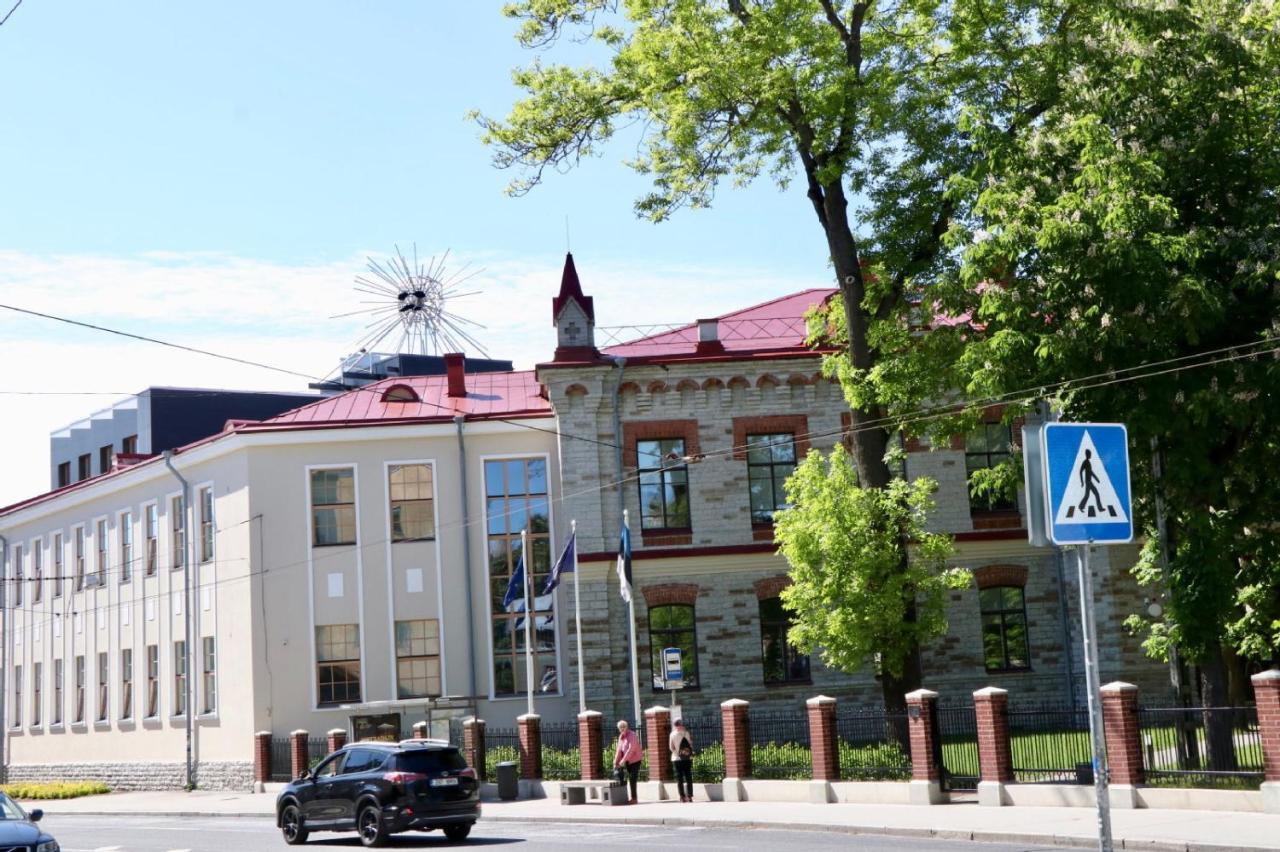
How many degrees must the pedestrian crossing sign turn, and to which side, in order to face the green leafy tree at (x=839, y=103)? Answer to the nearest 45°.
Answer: approximately 180°

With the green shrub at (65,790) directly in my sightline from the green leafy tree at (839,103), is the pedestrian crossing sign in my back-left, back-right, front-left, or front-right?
back-left

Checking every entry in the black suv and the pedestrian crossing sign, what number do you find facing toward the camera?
1

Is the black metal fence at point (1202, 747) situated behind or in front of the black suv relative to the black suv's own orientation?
behind

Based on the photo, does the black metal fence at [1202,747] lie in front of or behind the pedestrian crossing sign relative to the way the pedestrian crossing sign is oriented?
behind

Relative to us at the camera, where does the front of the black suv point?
facing away from the viewer and to the left of the viewer

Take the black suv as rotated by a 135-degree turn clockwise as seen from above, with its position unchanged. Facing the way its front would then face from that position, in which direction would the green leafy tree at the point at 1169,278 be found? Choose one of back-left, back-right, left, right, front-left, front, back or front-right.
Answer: front

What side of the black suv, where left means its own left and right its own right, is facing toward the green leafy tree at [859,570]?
right

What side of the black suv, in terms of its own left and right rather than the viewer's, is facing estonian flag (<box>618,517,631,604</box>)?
right

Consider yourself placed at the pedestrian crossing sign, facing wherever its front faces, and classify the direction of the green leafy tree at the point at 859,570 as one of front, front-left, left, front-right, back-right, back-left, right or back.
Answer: back

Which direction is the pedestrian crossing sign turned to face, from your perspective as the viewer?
facing the viewer

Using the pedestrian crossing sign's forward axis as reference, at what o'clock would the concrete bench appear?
The concrete bench is roughly at 5 o'clock from the pedestrian crossing sign.
